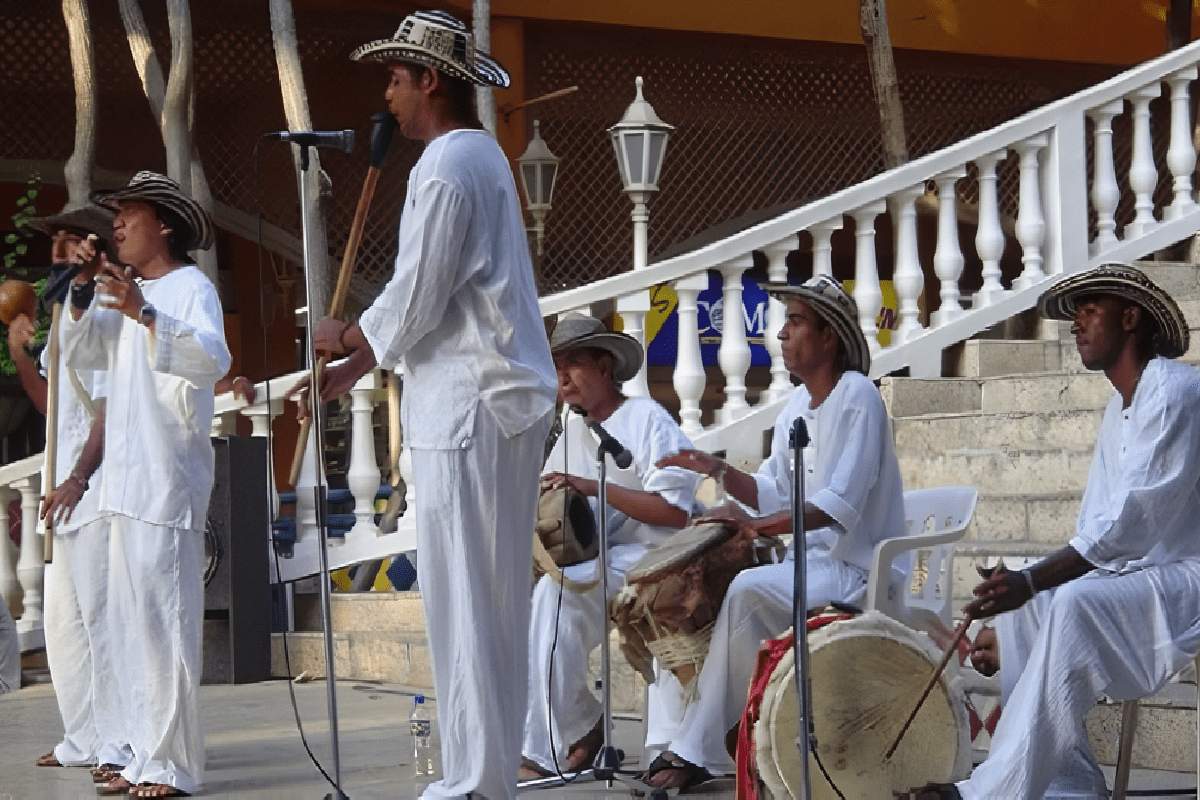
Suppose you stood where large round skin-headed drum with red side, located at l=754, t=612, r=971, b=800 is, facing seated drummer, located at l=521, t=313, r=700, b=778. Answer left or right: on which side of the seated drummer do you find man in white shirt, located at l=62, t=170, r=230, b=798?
left

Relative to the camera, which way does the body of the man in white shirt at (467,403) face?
to the viewer's left

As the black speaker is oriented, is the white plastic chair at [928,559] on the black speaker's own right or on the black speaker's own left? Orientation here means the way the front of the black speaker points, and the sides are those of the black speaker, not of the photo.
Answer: on the black speaker's own left

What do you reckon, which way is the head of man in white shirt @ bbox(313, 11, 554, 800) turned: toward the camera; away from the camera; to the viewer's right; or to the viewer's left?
to the viewer's left

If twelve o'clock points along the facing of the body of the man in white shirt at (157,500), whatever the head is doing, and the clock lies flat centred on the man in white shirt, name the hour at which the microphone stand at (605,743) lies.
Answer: The microphone stand is roughly at 8 o'clock from the man in white shirt.

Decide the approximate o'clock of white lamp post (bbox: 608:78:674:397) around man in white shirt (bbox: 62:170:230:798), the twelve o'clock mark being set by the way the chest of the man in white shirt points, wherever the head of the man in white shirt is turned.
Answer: The white lamp post is roughly at 6 o'clock from the man in white shirt.

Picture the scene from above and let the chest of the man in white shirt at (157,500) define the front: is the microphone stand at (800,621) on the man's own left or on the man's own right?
on the man's own left

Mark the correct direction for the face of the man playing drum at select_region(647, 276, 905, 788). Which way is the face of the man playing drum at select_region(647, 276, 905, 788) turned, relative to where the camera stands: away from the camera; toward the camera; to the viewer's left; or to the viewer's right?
to the viewer's left

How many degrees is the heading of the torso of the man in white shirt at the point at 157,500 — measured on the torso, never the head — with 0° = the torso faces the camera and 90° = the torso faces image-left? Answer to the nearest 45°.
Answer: approximately 45°

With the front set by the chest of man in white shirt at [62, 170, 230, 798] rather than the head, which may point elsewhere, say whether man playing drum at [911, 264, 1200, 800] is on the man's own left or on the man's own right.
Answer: on the man's own left
